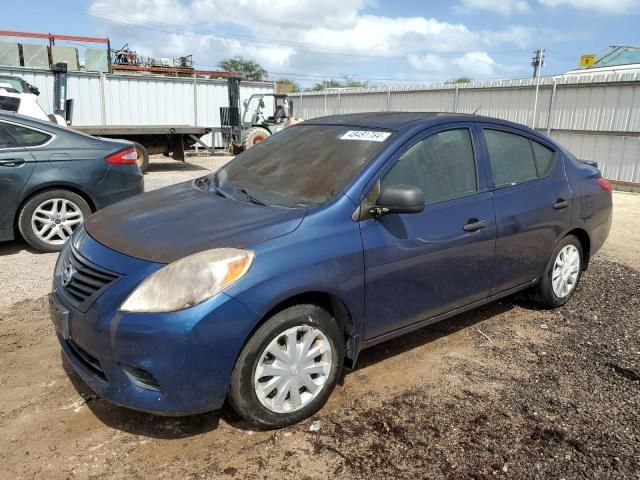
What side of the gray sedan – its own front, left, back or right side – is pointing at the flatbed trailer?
right

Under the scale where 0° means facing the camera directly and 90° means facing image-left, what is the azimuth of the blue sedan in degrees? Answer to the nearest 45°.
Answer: approximately 45°

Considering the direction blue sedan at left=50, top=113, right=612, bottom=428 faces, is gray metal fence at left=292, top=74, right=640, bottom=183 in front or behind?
behind

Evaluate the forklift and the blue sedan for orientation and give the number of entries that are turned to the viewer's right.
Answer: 0

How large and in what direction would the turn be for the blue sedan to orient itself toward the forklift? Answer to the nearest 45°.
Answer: approximately 135° to its right

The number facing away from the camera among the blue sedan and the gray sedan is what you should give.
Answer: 0

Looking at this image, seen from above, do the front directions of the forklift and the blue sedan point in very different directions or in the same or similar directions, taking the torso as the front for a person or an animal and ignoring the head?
same or similar directions

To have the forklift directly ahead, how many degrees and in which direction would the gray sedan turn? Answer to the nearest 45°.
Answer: approximately 135° to its right

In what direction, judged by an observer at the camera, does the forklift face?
facing the viewer and to the left of the viewer

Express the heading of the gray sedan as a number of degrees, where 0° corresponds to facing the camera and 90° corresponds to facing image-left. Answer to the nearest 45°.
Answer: approximately 90°

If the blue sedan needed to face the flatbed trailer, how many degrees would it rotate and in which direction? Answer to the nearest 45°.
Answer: approximately 135° to its right
